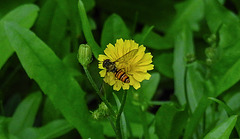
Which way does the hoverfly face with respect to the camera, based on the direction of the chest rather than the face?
to the viewer's left
